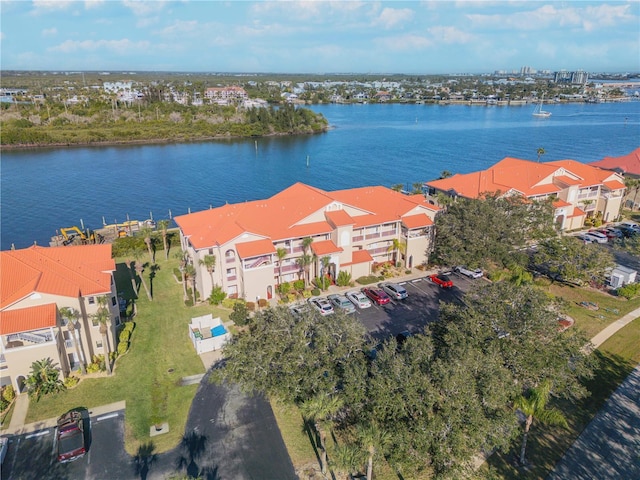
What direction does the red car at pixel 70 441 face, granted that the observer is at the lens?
facing away from the viewer

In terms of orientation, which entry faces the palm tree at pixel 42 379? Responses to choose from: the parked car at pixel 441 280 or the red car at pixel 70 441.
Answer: the red car

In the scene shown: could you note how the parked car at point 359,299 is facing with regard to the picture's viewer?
facing away from the viewer and to the left of the viewer

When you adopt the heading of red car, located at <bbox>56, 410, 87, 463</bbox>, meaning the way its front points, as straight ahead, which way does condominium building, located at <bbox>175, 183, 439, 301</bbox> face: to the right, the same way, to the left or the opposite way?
the opposite way

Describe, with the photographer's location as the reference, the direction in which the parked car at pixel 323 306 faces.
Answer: facing away from the viewer and to the left of the viewer

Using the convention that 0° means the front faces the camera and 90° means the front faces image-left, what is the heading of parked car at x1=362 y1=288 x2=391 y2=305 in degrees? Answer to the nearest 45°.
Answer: approximately 135°

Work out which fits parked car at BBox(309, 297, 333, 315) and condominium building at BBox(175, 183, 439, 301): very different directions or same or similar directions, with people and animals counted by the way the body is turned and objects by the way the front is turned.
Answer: very different directions

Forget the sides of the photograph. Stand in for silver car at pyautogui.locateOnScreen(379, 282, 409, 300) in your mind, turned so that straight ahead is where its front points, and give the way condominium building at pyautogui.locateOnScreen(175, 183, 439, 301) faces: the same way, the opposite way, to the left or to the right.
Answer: the opposite way

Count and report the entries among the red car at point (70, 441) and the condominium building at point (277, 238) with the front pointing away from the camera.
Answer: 1

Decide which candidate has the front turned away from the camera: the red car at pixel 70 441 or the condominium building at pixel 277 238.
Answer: the red car

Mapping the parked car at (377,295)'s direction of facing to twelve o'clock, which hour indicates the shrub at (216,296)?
The shrub is roughly at 10 o'clock from the parked car.

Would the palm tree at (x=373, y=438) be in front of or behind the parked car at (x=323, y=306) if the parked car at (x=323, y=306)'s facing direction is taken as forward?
behind

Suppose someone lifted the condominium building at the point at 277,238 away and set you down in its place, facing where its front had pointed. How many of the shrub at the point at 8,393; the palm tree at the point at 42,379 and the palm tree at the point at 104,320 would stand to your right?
3
